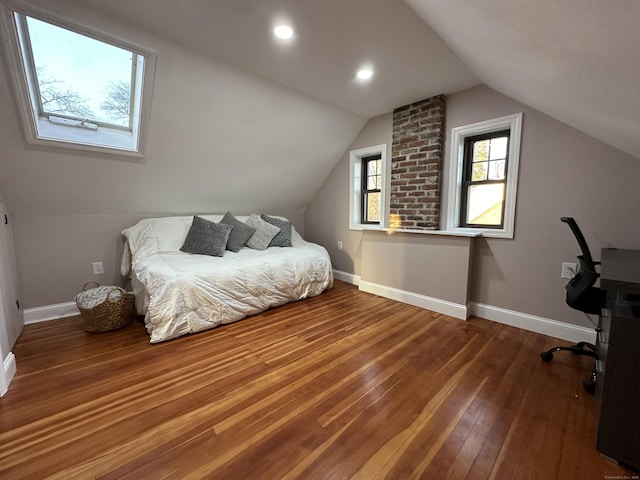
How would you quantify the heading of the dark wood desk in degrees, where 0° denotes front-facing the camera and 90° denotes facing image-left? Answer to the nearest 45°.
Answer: approximately 135°

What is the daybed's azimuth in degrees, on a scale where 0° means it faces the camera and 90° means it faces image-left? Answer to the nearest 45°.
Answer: approximately 315°

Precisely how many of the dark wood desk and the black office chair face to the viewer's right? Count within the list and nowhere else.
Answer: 1

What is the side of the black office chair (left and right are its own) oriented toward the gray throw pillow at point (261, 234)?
back

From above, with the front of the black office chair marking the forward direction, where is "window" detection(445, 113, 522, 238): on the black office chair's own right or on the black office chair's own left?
on the black office chair's own left

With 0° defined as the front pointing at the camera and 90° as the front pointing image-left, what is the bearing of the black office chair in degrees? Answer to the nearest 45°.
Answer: approximately 270°

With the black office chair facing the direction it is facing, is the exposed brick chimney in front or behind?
behind

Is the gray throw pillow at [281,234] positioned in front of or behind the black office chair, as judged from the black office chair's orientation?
behind
